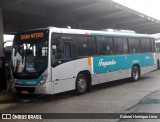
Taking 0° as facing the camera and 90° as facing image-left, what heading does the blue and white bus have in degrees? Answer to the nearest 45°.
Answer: approximately 45°
